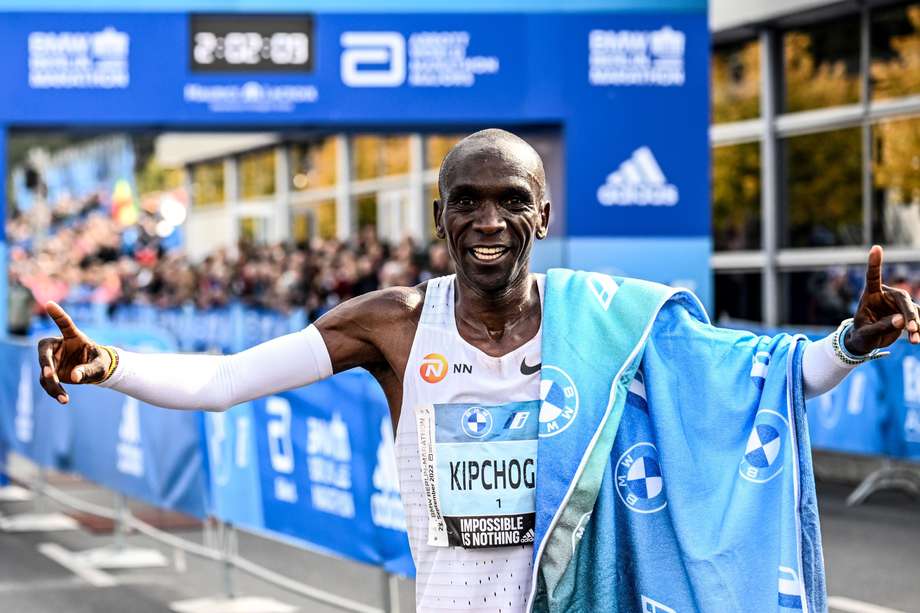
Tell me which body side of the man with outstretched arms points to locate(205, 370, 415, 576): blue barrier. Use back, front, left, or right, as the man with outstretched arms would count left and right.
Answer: back

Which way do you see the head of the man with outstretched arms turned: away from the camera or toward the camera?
toward the camera

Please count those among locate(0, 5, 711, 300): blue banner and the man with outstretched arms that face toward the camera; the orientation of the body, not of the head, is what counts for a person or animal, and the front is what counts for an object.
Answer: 2

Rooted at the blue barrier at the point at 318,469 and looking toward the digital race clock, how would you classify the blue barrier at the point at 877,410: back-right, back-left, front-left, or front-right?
front-right

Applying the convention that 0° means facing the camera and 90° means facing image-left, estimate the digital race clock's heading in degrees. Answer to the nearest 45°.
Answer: approximately 0°

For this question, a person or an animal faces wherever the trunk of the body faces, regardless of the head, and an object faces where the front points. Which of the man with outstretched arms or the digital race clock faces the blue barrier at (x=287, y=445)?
the digital race clock

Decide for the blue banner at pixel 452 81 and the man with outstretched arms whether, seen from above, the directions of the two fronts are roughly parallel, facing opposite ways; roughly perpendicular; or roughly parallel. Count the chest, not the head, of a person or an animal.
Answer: roughly parallel

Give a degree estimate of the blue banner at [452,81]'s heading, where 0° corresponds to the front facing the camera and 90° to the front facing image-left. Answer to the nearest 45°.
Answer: approximately 0°

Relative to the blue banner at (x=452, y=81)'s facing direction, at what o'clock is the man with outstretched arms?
The man with outstretched arms is roughly at 12 o'clock from the blue banner.

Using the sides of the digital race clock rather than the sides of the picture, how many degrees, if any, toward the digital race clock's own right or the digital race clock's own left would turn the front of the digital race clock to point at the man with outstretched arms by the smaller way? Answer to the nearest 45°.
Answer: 0° — it already faces them

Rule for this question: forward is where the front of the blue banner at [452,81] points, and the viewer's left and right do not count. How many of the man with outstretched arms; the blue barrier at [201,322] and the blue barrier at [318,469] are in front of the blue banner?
2

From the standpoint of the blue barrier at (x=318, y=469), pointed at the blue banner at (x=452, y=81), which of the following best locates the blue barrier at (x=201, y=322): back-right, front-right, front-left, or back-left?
front-left

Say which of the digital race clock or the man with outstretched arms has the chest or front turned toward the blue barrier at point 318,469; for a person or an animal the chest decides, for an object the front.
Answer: the digital race clock

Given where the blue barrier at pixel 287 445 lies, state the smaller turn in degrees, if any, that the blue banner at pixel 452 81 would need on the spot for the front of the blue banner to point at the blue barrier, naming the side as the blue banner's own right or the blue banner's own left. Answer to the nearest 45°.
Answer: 0° — it already faces it

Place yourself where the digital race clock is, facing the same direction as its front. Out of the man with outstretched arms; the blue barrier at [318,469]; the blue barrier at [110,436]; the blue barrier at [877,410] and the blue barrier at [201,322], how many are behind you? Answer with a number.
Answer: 1

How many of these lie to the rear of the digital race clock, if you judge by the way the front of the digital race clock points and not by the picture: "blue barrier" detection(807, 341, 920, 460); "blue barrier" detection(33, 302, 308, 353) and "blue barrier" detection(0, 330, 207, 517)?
1

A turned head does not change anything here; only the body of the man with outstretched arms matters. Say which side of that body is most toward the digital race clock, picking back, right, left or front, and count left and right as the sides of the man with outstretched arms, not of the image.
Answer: back

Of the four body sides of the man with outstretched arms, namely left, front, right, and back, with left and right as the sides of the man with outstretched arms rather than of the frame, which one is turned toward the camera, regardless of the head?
front

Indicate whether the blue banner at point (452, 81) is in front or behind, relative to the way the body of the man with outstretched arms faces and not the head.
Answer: behind
